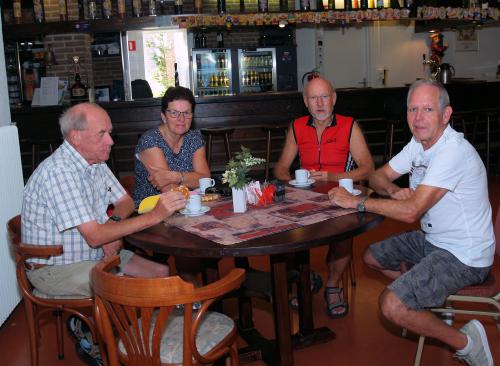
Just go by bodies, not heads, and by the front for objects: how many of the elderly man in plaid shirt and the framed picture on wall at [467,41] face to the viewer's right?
1

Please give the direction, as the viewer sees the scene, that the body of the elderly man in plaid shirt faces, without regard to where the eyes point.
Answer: to the viewer's right

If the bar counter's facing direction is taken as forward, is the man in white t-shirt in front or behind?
in front

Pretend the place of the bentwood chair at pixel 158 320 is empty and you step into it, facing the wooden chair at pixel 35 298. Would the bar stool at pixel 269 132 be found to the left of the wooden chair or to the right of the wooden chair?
right

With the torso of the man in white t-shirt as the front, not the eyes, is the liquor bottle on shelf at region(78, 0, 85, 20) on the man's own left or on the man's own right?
on the man's own right

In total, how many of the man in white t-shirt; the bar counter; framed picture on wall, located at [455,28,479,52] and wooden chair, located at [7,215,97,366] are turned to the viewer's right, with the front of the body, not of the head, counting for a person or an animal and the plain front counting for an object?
1

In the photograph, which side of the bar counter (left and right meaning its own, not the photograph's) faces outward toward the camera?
front

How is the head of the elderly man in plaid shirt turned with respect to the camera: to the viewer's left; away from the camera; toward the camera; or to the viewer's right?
to the viewer's right

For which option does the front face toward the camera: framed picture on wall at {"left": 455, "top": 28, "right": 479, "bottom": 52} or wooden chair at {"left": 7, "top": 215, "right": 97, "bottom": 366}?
the framed picture on wall

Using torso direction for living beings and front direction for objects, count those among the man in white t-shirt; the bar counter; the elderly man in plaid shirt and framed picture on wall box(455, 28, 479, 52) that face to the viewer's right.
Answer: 1

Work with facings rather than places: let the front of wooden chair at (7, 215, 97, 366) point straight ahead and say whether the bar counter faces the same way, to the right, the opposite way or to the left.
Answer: to the right

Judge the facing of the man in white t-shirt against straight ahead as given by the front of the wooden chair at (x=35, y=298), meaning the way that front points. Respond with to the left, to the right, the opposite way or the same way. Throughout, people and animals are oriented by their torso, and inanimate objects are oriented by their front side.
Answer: the opposite way

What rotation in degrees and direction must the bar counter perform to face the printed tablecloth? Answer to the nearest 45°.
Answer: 0° — it already faces it

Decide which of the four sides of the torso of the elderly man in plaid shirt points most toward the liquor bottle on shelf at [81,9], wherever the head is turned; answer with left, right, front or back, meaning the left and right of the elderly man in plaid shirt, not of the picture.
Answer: left

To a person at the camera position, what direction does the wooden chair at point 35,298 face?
facing to the right of the viewer

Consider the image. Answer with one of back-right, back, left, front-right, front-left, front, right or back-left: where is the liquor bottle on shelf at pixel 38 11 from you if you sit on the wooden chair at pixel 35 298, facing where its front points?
left

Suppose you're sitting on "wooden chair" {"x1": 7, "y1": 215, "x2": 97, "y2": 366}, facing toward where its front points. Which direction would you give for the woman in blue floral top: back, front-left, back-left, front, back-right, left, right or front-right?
front-left

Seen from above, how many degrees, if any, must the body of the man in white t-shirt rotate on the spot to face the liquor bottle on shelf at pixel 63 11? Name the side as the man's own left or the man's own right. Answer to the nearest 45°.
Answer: approximately 90° to the man's own right

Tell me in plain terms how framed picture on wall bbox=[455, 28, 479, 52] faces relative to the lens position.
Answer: facing the viewer
